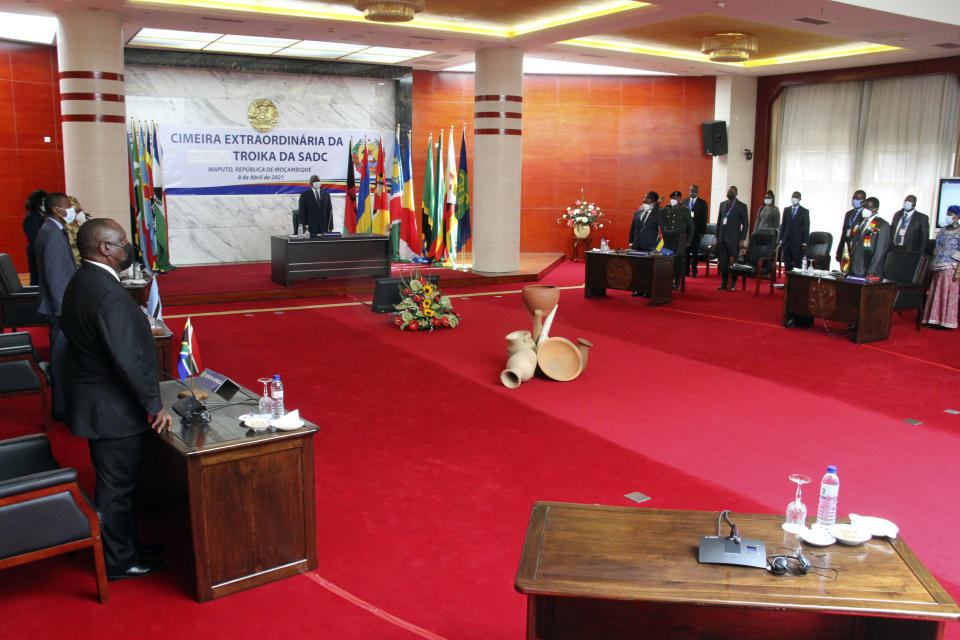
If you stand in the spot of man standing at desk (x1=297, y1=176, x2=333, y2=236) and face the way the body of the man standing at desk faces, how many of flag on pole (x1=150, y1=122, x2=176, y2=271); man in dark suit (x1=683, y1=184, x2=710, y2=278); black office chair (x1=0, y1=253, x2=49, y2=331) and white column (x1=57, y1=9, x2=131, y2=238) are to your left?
1

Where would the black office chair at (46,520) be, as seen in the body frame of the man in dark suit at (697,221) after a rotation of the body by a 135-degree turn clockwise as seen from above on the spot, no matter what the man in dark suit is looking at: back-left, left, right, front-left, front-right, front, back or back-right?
back

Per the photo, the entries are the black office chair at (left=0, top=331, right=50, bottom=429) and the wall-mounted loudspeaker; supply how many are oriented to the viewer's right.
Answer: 1

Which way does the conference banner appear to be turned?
toward the camera

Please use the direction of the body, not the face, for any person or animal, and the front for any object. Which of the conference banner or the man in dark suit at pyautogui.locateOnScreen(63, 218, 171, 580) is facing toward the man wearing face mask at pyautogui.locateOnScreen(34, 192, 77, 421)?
the conference banner

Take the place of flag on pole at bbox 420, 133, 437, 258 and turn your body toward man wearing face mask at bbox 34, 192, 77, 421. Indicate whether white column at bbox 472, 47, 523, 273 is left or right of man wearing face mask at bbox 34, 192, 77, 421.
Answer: left

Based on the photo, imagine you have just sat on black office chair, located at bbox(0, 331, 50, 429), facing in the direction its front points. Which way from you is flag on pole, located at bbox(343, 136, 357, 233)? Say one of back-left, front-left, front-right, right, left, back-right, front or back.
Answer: front-left

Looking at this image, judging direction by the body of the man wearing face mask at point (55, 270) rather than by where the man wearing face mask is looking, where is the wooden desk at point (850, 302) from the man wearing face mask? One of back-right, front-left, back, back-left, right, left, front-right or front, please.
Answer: front

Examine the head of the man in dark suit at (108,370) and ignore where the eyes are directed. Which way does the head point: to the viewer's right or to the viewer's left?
to the viewer's right

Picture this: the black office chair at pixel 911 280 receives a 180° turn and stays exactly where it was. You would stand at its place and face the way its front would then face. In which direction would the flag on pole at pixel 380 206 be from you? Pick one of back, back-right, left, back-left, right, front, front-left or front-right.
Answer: back-left

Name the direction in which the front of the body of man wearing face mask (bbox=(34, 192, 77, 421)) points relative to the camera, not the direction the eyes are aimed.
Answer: to the viewer's right

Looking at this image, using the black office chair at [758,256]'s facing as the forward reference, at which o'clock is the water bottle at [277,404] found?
The water bottle is roughly at 11 o'clock from the black office chair.

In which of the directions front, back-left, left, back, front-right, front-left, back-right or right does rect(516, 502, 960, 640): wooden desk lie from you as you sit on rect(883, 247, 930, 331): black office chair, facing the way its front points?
front-left

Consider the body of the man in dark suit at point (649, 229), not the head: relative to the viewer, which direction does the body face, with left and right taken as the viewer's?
facing the viewer and to the left of the viewer

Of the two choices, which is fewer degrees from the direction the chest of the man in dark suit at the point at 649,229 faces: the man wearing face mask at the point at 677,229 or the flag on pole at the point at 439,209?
the flag on pole
